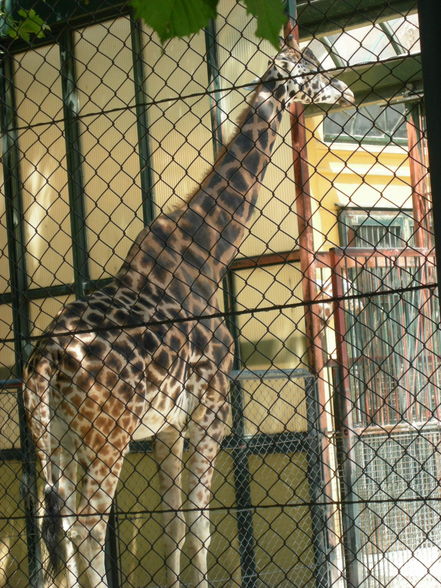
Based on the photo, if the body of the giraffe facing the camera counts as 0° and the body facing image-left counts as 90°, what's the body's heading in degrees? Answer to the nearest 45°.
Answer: approximately 225°
